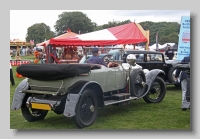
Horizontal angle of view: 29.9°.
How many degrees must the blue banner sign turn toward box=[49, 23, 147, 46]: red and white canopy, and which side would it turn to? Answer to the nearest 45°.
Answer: approximately 135° to its right

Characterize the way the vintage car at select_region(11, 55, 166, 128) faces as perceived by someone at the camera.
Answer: facing away from the viewer and to the right of the viewer

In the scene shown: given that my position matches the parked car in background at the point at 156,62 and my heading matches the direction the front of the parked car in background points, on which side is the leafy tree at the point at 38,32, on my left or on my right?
on my left

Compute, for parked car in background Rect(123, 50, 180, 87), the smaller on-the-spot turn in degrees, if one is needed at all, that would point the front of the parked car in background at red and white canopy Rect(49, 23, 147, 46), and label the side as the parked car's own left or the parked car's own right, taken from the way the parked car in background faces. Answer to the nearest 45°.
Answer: approximately 180°

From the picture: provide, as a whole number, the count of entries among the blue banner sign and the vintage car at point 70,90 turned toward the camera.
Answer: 1

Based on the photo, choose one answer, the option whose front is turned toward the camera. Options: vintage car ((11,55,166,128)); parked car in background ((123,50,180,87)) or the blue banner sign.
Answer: the blue banner sign
